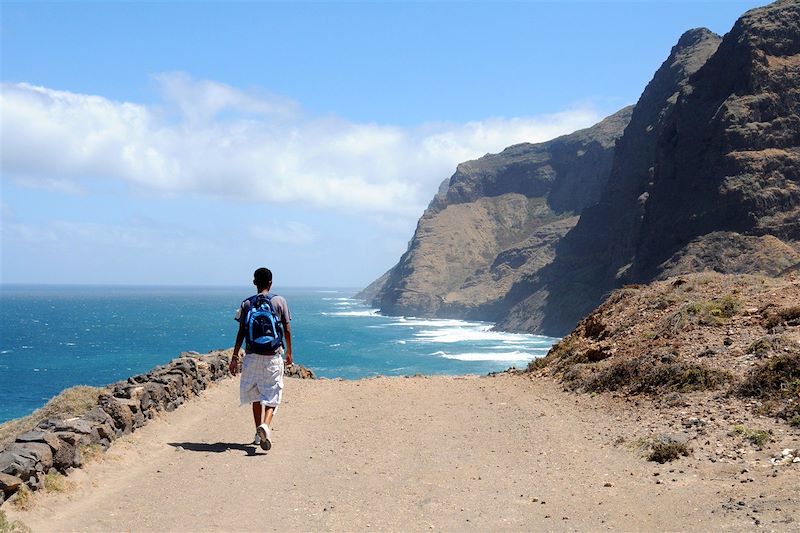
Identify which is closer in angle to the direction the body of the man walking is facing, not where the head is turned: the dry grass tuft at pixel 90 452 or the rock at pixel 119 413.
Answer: the rock

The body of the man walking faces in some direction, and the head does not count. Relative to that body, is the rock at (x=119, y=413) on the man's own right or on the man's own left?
on the man's own left

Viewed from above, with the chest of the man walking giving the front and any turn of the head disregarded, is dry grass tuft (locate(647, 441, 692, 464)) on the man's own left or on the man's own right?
on the man's own right

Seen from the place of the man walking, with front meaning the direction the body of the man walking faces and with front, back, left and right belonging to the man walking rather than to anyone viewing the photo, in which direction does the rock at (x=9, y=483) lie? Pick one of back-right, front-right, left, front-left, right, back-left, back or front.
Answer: back-left

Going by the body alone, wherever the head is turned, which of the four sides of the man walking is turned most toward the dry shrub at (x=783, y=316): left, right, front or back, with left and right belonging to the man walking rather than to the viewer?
right

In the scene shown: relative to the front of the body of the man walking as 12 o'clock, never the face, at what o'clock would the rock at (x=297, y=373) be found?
The rock is roughly at 12 o'clock from the man walking.

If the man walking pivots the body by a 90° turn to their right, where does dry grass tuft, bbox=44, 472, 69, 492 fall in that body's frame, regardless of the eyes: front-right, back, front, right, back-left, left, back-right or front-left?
back-right

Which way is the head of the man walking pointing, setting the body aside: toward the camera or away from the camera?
away from the camera

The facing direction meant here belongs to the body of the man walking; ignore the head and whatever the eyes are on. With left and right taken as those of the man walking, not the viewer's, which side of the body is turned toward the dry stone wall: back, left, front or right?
left

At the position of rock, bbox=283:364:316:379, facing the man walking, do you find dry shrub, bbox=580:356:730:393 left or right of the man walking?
left

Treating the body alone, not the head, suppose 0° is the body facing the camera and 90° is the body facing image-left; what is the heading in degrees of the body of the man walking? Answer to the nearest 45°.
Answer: approximately 180°
